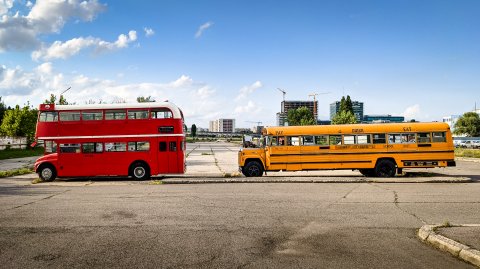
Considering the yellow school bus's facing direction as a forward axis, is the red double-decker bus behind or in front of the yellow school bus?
in front

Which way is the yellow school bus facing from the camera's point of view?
to the viewer's left
